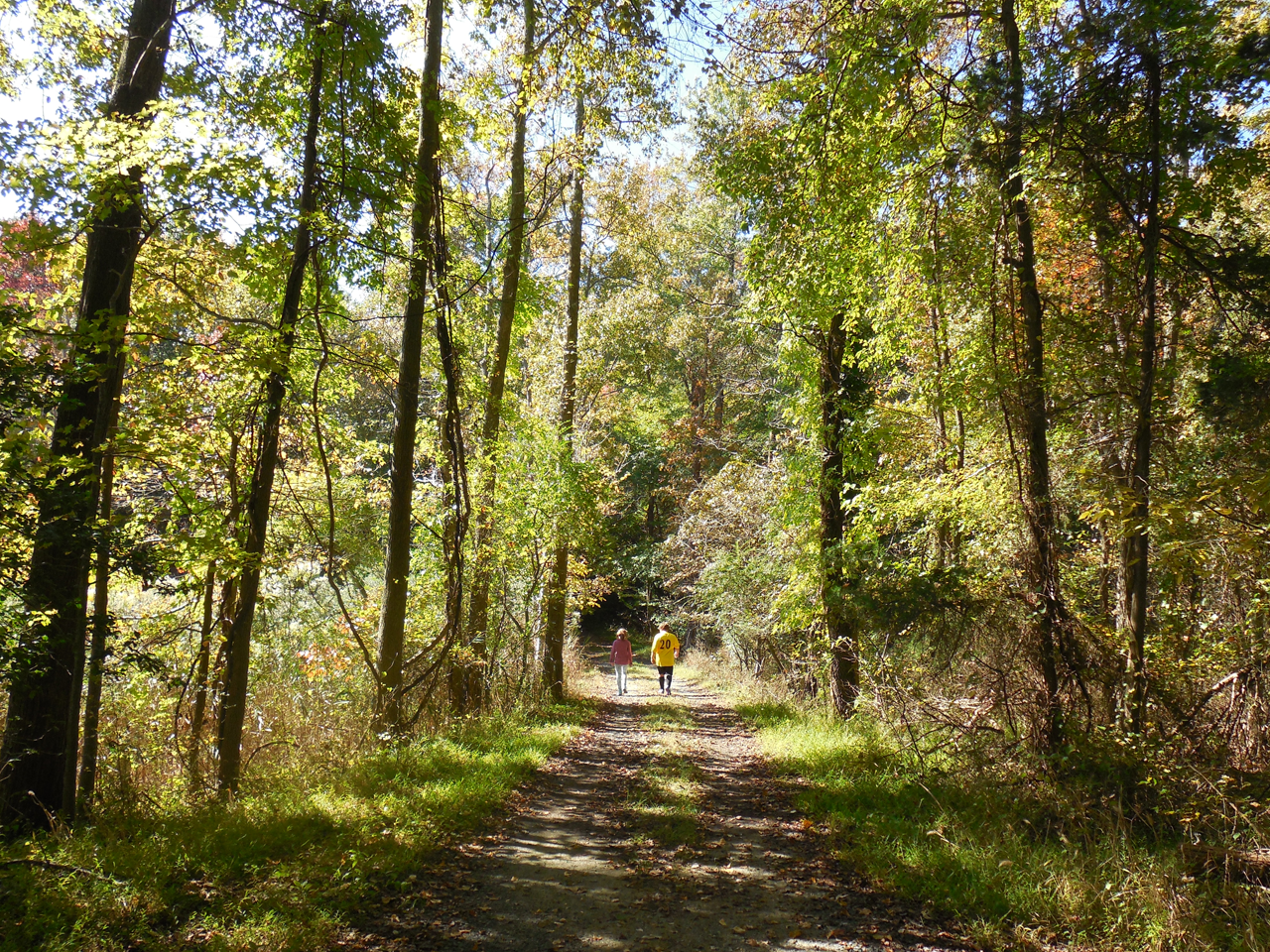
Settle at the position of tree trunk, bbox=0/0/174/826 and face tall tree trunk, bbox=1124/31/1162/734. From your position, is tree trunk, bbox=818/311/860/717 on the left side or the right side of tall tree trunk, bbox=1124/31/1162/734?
left

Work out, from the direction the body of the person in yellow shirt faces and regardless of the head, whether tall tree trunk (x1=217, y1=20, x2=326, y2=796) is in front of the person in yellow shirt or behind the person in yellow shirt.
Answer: behind

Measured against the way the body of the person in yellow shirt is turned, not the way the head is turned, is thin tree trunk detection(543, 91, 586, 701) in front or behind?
behind

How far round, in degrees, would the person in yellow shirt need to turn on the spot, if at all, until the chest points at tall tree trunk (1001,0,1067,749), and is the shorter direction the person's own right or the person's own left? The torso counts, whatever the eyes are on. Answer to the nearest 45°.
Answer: approximately 180°

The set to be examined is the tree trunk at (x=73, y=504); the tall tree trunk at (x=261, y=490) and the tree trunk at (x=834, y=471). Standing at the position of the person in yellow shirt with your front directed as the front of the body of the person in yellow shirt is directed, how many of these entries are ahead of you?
0

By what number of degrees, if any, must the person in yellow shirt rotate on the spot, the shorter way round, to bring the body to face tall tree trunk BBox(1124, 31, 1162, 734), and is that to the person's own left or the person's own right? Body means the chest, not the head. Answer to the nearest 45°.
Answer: approximately 180°

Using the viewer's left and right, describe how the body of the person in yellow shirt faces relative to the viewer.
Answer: facing away from the viewer

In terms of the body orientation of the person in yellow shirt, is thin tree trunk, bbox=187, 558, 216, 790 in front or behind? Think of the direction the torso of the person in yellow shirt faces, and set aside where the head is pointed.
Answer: behind

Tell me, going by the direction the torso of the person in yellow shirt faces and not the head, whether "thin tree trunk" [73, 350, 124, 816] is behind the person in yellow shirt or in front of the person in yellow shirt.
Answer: behind

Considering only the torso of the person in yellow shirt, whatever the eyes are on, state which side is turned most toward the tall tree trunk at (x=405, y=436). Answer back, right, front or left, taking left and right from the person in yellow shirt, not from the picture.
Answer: back

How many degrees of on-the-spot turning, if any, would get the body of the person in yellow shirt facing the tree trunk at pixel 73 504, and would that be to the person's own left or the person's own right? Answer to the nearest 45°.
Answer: approximately 180°

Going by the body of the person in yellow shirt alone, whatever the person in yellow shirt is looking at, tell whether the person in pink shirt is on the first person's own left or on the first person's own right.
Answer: on the first person's own left

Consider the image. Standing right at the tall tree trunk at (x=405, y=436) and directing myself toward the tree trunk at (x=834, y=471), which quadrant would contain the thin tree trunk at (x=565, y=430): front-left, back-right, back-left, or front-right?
front-left
